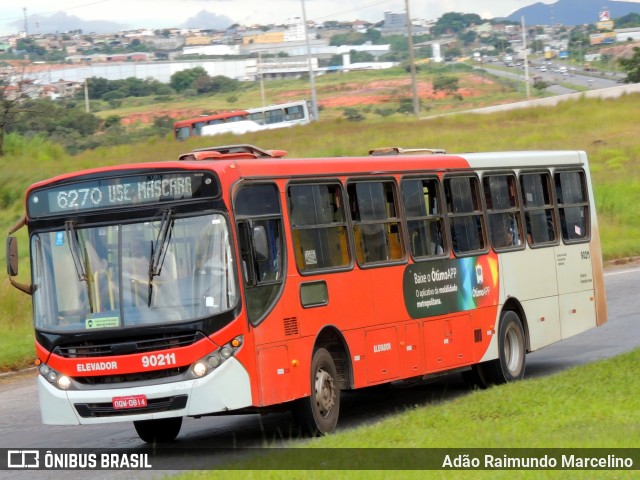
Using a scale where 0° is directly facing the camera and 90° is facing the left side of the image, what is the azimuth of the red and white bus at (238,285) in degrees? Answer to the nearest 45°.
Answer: approximately 45°
